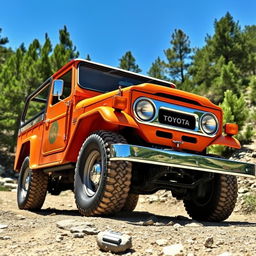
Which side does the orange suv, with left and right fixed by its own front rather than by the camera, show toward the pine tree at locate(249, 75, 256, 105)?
left

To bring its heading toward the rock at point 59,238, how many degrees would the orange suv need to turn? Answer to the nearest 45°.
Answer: approximately 45° to its right

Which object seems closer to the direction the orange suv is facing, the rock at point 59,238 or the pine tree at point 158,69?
the rock

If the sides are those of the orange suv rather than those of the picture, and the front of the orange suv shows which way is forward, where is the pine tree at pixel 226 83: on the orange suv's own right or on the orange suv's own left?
on the orange suv's own left

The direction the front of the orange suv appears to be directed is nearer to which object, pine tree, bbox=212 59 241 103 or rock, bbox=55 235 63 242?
the rock

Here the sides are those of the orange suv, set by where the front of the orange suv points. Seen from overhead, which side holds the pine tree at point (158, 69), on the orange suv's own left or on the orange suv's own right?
on the orange suv's own left

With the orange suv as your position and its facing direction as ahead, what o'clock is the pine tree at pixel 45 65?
The pine tree is roughly at 7 o'clock from the orange suv.

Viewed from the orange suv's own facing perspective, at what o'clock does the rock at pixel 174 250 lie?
The rock is roughly at 1 o'clock from the orange suv.

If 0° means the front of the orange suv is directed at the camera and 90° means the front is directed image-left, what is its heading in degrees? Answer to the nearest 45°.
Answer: approximately 315°

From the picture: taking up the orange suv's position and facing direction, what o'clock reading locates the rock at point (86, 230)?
The rock is roughly at 2 o'clock from the orange suv.

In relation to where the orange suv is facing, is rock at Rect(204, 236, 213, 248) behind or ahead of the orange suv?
ahead

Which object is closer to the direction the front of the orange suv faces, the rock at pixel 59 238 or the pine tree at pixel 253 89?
the rock

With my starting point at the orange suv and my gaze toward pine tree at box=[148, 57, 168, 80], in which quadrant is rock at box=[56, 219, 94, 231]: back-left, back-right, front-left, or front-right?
back-left

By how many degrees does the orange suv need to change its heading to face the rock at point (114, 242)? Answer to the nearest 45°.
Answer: approximately 45° to its right

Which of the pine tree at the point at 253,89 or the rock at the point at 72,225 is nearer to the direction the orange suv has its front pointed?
the rock

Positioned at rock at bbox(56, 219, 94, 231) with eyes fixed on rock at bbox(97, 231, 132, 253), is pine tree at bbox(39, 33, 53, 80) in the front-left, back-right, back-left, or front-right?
back-left
